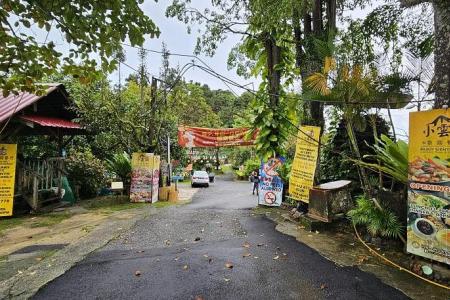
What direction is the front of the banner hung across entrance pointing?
toward the camera

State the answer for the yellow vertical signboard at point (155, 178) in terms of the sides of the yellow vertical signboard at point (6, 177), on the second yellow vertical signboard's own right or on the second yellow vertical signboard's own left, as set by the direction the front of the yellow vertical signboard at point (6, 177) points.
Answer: on the second yellow vertical signboard's own left

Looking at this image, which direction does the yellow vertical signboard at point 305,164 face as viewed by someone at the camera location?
facing the viewer

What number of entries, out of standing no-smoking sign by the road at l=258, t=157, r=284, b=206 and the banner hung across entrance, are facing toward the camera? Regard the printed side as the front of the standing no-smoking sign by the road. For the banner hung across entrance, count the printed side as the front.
2

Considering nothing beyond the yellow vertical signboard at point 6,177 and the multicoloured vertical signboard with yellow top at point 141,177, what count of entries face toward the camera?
2

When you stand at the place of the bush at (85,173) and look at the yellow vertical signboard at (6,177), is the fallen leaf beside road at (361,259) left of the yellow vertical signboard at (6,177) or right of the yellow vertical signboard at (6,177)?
left

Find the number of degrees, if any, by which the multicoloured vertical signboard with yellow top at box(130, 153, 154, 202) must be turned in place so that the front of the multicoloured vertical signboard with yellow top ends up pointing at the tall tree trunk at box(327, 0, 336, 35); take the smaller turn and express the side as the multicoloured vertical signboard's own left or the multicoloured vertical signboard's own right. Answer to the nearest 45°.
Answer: approximately 45° to the multicoloured vertical signboard's own left

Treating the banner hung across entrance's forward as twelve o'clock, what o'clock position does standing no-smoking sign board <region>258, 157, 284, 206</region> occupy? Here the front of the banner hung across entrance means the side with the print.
The standing no-smoking sign board is roughly at 11 o'clock from the banner hung across entrance.

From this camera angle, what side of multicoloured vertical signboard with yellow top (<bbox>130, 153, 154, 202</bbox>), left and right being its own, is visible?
front
